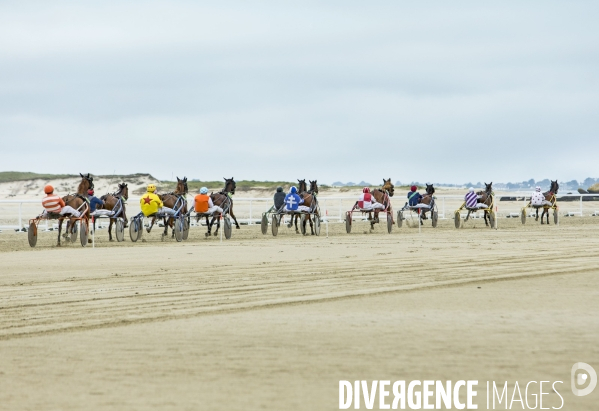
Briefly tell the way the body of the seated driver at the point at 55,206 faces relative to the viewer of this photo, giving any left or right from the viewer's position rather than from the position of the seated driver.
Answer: facing away from the viewer and to the right of the viewer

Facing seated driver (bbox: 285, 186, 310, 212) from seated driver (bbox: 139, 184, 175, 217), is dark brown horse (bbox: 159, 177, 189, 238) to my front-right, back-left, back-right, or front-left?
front-left

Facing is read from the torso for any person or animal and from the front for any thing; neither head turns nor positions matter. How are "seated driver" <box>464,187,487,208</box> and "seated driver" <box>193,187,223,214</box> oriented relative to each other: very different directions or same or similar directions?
same or similar directions

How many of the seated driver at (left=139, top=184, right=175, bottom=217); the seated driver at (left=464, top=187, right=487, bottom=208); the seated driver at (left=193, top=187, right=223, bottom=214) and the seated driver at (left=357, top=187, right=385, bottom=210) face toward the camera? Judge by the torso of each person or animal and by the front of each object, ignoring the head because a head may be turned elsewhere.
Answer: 0

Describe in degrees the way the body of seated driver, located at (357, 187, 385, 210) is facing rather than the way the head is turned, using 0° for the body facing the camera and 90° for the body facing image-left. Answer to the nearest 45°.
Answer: approximately 225°

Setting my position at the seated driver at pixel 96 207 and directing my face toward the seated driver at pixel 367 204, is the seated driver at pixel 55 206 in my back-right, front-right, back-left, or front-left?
back-right

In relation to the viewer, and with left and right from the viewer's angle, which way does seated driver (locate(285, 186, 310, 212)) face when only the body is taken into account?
facing away from the viewer and to the right of the viewer

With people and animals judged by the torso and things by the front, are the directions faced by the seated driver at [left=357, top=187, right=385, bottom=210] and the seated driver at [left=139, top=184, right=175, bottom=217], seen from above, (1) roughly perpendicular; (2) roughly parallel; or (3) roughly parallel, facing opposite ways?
roughly parallel
